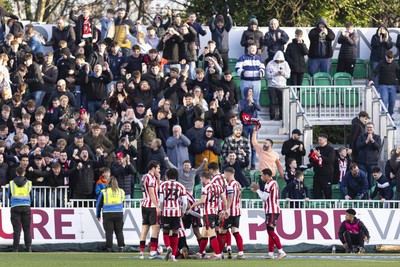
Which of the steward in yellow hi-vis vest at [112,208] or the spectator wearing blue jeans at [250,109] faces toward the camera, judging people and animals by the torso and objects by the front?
the spectator wearing blue jeans

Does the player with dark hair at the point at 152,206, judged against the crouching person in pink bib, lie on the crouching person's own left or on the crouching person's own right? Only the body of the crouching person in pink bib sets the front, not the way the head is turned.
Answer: on the crouching person's own right

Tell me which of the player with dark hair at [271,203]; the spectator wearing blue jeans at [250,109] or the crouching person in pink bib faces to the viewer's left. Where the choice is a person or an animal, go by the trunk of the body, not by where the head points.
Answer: the player with dark hair

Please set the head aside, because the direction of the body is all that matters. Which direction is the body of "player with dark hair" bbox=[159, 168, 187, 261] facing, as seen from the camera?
away from the camera

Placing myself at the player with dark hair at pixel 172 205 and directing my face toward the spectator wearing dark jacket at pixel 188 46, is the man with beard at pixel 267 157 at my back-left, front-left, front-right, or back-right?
front-right

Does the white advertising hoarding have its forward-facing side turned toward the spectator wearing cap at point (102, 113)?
no

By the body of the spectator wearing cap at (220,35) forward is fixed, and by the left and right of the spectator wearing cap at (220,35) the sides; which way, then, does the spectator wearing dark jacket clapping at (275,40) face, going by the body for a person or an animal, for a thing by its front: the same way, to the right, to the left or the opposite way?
the same way

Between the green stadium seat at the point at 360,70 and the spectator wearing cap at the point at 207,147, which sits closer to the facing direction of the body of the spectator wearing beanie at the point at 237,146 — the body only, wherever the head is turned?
the spectator wearing cap

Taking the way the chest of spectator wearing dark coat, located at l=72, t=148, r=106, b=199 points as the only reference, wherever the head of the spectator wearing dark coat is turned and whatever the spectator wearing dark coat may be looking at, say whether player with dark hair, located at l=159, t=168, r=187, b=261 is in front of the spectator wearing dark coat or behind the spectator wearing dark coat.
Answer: in front

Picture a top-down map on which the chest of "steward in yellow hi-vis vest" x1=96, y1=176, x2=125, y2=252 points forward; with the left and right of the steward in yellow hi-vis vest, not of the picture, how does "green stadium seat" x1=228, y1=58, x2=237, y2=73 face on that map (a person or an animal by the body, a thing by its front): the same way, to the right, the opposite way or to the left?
the opposite way

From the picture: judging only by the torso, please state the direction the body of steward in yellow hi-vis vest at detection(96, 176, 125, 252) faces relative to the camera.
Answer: away from the camera

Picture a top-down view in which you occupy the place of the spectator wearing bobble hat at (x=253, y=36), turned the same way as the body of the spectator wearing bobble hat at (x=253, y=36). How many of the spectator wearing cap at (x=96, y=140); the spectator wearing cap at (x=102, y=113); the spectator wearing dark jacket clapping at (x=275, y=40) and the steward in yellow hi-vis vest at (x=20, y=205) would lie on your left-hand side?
1

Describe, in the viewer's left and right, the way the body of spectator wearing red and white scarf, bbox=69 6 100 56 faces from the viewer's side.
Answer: facing the viewer

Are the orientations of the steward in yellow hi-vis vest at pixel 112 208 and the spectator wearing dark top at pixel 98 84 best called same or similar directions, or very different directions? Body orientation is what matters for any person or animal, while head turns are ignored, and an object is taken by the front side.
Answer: very different directions

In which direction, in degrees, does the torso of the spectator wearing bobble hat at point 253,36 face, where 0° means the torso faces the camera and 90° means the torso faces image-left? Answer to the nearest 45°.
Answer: approximately 0°

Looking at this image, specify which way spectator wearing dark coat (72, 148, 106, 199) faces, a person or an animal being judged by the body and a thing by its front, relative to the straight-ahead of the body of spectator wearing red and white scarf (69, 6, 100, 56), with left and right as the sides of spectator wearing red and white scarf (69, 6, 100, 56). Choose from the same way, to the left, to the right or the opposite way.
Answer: the same way

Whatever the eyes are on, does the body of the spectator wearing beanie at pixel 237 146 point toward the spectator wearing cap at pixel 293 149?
no
